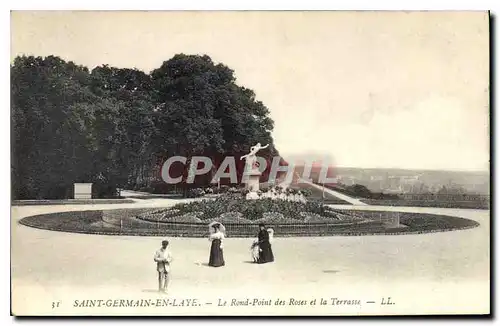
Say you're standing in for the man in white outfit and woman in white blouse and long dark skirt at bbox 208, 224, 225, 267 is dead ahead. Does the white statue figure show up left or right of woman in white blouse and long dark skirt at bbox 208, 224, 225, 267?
left

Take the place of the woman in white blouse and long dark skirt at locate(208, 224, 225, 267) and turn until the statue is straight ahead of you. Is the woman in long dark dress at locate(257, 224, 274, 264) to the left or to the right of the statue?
right
